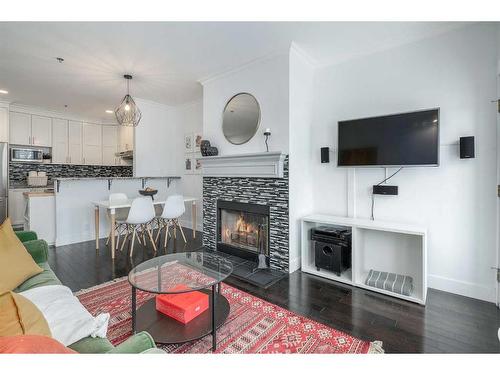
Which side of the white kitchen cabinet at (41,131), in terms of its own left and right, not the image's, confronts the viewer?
front

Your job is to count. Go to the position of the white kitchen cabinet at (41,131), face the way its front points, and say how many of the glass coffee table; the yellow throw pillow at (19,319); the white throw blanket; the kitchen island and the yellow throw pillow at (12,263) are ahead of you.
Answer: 5

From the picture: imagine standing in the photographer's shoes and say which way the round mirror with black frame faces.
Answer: facing the viewer and to the left of the viewer

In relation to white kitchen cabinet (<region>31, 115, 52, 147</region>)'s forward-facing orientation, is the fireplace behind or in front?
in front

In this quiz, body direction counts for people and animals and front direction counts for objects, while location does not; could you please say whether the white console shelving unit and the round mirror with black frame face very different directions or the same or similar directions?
same or similar directions

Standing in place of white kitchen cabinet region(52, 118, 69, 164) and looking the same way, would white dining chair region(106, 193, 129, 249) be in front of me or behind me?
in front

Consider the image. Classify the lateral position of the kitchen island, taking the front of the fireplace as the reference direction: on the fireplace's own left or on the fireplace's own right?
on the fireplace's own right

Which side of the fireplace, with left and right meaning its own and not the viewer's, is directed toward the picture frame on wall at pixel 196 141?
right

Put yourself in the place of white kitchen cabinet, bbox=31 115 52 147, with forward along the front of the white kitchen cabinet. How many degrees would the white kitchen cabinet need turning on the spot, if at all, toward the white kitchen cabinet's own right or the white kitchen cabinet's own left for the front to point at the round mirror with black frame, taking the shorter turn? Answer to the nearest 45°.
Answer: approximately 45° to the white kitchen cabinet's own left

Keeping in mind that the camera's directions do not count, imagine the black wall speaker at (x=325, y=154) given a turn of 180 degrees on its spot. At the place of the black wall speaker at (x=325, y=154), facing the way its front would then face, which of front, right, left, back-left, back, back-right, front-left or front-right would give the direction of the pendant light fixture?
back-left

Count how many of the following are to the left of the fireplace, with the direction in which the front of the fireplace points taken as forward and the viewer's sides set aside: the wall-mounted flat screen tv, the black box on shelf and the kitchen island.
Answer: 2

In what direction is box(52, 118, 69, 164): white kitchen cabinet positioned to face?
toward the camera

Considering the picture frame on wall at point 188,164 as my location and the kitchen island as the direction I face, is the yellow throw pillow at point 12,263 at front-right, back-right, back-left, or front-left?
front-left

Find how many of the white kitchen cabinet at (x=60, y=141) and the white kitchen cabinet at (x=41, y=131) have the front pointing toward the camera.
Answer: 2
